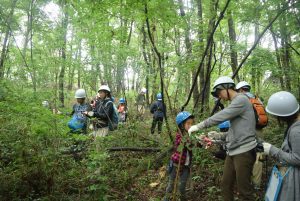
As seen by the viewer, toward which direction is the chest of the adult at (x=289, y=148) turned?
to the viewer's left

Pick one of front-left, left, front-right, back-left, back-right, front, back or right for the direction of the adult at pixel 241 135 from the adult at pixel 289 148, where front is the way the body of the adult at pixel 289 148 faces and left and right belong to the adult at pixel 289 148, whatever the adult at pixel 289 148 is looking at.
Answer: front-right

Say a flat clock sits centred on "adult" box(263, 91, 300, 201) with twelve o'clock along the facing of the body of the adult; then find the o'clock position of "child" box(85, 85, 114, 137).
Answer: The child is roughly at 1 o'clock from the adult.

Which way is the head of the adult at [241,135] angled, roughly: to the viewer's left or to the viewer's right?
to the viewer's left

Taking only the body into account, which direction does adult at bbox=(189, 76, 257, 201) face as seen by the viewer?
to the viewer's left

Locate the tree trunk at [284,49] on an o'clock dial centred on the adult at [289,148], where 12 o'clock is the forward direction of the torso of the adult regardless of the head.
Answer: The tree trunk is roughly at 3 o'clock from the adult.

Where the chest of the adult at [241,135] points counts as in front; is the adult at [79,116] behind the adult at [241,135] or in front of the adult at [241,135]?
in front

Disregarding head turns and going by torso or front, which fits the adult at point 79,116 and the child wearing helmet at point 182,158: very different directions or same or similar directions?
same or similar directions

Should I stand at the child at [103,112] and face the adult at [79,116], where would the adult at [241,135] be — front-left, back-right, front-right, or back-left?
back-left

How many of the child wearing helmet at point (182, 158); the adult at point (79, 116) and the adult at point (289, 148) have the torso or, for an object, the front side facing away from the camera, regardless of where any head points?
1
